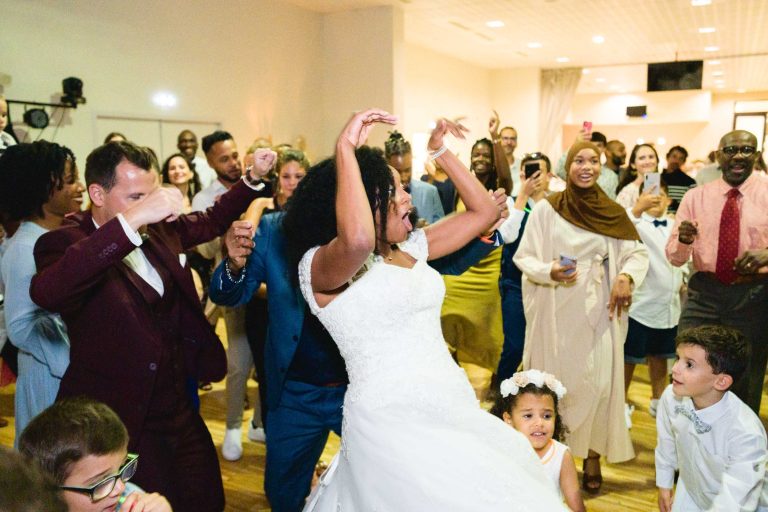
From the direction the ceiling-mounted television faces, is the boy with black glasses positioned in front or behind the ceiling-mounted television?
in front

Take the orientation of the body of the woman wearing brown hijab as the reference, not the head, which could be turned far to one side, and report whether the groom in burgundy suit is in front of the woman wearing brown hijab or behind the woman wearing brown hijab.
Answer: in front

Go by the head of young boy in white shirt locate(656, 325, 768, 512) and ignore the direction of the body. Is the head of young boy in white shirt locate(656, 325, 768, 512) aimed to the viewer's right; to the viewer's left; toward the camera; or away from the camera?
to the viewer's left

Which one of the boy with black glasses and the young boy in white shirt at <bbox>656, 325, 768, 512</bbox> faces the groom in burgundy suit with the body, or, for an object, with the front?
the young boy in white shirt

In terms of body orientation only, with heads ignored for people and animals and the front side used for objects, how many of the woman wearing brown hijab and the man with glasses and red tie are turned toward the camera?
2

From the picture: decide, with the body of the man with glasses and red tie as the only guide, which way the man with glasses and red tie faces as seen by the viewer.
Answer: toward the camera

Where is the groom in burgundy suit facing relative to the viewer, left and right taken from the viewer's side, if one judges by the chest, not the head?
facing the viewer and to the right of the viewer

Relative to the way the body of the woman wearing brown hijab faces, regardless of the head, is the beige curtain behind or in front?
behind

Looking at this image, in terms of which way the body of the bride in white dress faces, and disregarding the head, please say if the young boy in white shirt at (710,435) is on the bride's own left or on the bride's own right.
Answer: on the bride's own left

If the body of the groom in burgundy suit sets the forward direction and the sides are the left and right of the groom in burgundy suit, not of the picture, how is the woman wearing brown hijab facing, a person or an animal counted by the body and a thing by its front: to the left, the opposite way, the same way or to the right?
to the right

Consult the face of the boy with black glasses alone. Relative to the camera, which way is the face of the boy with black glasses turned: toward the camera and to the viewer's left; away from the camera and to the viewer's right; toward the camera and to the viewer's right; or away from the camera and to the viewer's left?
toward the camera and to the viewer's right

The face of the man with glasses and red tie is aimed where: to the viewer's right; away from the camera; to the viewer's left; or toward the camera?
toward the camera

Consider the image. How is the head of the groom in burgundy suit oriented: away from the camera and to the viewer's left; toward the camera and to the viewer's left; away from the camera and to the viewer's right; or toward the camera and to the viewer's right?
toward the camera and to the viewer's right

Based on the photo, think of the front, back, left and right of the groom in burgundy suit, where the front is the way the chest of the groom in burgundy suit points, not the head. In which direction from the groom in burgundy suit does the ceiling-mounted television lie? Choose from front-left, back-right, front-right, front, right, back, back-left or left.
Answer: left

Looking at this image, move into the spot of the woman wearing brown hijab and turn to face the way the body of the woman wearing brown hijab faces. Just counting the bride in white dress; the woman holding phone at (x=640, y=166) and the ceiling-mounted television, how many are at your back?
2

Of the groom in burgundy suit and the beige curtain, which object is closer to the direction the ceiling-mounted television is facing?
the groom in burgundy suit

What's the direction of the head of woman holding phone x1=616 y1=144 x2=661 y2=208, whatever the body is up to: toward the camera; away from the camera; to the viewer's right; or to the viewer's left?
toward the camera

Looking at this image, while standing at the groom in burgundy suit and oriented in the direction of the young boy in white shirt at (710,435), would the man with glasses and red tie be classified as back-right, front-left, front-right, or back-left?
front-left
